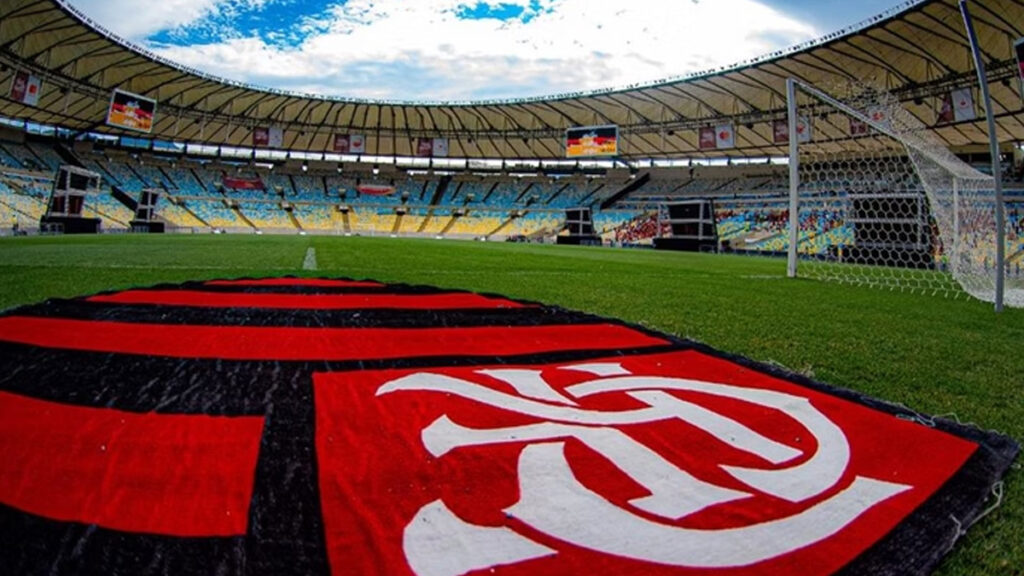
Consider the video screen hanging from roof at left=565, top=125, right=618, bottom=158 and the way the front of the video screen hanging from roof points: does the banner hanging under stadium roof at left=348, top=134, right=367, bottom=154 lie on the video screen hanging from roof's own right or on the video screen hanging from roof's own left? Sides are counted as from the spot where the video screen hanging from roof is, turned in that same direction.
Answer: on the video screen hanging from roof's own right

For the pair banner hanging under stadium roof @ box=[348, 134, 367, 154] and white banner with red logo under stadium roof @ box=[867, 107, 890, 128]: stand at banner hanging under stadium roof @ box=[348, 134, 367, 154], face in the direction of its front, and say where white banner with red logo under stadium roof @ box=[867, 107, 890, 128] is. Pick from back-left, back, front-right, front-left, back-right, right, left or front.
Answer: front

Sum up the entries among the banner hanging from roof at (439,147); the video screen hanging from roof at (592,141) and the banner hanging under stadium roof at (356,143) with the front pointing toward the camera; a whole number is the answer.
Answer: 3

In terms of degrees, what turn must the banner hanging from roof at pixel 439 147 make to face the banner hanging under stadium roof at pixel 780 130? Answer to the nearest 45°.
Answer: approximately 45° to its left

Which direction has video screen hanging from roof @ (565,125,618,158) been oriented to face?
toward the camera

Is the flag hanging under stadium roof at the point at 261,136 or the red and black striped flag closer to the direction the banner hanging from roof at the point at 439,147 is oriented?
the red and black striped flag

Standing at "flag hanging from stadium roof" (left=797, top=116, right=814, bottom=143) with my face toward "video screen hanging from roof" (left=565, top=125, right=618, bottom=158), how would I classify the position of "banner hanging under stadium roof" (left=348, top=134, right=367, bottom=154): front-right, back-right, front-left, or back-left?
front-left

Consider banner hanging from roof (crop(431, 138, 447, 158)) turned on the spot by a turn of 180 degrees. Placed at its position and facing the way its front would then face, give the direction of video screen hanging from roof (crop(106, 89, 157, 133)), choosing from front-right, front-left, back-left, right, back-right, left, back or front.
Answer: back-left

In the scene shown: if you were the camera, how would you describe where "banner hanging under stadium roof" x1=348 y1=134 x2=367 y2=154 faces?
facing the viewer

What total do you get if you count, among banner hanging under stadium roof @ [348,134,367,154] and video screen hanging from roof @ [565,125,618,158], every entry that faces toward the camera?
2

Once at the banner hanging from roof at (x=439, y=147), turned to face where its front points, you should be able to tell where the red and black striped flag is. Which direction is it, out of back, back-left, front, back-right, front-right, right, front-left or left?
front
